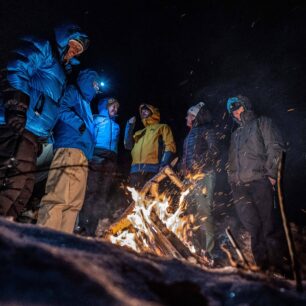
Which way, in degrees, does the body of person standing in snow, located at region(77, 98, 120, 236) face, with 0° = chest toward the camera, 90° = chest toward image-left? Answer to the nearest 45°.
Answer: approximately 315°

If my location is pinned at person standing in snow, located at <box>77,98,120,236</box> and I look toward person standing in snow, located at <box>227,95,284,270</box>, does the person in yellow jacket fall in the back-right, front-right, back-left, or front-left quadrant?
front-left

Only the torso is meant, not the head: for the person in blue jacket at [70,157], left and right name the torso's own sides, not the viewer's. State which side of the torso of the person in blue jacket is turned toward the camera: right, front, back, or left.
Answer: right

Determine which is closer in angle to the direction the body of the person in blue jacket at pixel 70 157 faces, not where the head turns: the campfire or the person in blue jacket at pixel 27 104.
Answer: the campfire

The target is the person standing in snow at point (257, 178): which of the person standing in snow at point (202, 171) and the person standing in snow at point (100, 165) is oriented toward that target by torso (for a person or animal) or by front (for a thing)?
the person standing in snow at point (100, 165)

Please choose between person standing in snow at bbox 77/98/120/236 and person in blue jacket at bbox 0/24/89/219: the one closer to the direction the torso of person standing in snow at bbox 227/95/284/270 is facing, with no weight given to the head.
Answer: the person in blue jacket

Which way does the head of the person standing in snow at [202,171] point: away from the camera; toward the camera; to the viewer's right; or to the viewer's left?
to the viewer's left

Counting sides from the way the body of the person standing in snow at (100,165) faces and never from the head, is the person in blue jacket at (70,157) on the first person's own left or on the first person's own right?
on the first person's own right

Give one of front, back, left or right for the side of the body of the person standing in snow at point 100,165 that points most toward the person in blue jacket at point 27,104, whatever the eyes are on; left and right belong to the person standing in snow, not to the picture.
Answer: right

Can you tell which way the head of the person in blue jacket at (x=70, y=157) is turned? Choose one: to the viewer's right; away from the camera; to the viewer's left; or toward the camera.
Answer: to the viewer's right

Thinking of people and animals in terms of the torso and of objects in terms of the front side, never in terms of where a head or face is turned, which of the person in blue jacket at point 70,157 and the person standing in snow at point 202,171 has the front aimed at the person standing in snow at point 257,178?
the person in blue jacket
